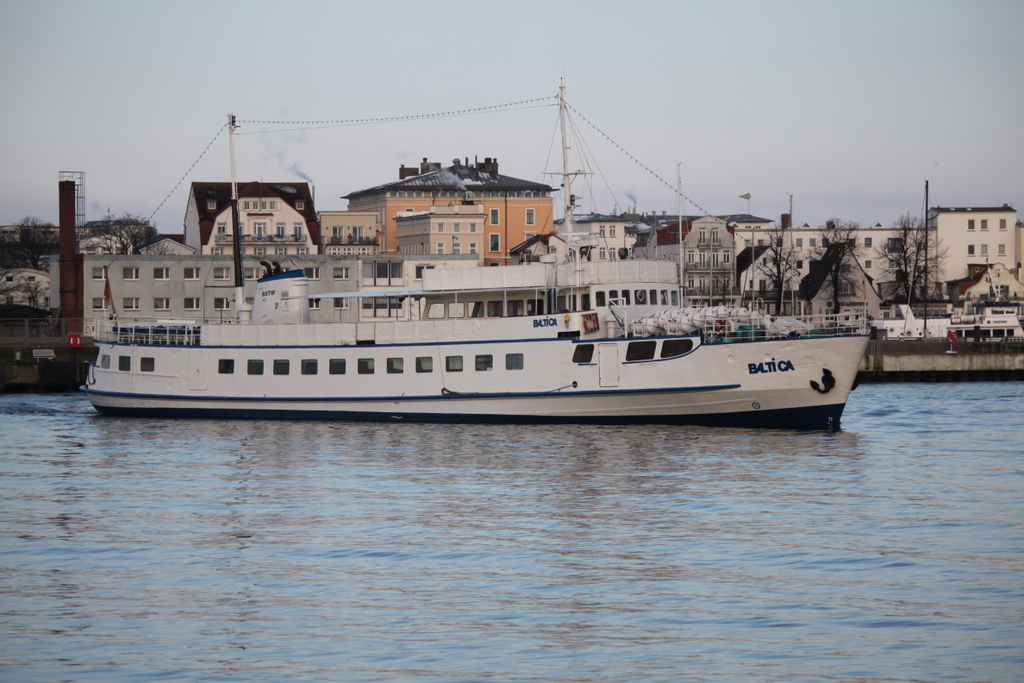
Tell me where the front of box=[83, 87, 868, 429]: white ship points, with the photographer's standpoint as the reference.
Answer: facing to the right of the viewer
